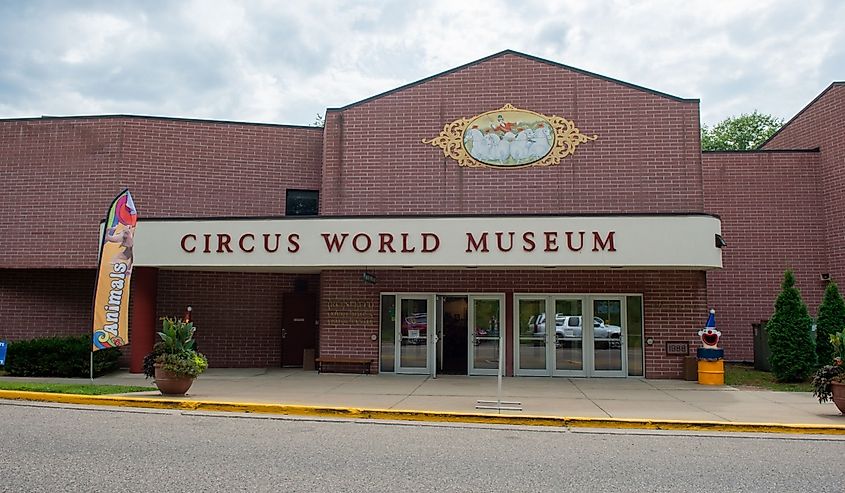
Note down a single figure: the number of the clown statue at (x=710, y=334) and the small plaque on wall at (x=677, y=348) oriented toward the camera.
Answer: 2

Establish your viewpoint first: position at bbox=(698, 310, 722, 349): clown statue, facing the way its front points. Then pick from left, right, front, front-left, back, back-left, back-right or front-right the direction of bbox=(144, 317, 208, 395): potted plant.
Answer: front-right

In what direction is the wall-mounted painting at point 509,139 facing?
toward the camera

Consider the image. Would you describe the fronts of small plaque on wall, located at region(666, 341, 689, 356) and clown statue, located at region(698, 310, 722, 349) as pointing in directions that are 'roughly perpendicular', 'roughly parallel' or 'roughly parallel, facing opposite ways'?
roughly parallel

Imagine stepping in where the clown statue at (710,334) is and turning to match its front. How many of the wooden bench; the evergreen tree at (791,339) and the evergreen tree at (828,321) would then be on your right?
1

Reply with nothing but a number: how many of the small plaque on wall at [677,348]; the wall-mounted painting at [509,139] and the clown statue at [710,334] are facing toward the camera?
3

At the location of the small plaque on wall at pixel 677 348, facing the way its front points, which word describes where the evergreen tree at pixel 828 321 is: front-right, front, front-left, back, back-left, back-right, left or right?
left

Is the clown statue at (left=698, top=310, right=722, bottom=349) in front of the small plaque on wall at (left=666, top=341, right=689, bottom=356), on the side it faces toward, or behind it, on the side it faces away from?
in front

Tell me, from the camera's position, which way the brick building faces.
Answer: facing the viewer

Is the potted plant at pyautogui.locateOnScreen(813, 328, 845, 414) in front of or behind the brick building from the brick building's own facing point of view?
in front

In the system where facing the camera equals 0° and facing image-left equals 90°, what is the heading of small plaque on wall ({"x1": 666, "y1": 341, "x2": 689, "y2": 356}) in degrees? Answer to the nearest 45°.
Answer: approximately 0°
